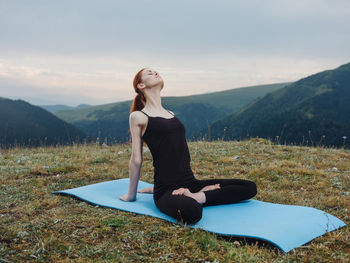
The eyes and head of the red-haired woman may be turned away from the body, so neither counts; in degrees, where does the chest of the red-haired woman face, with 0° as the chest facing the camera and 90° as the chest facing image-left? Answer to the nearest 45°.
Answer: approximately 315°
